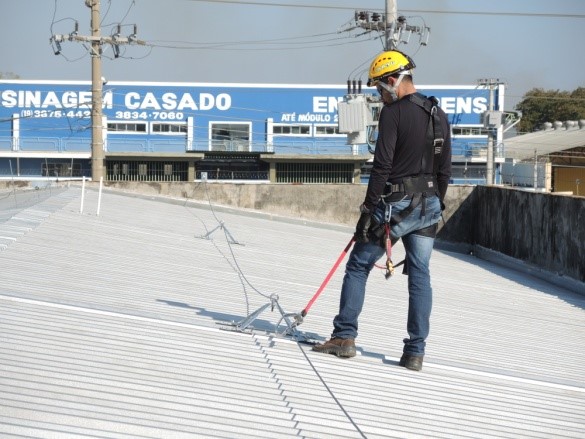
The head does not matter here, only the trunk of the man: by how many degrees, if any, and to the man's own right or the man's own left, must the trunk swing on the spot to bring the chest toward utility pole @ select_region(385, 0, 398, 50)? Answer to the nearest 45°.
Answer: approximately 45° to the man's own right

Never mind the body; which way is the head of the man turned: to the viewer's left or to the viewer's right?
to the viewer's left

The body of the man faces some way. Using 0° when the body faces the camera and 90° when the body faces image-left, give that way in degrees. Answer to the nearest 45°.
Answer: approximately 135°
